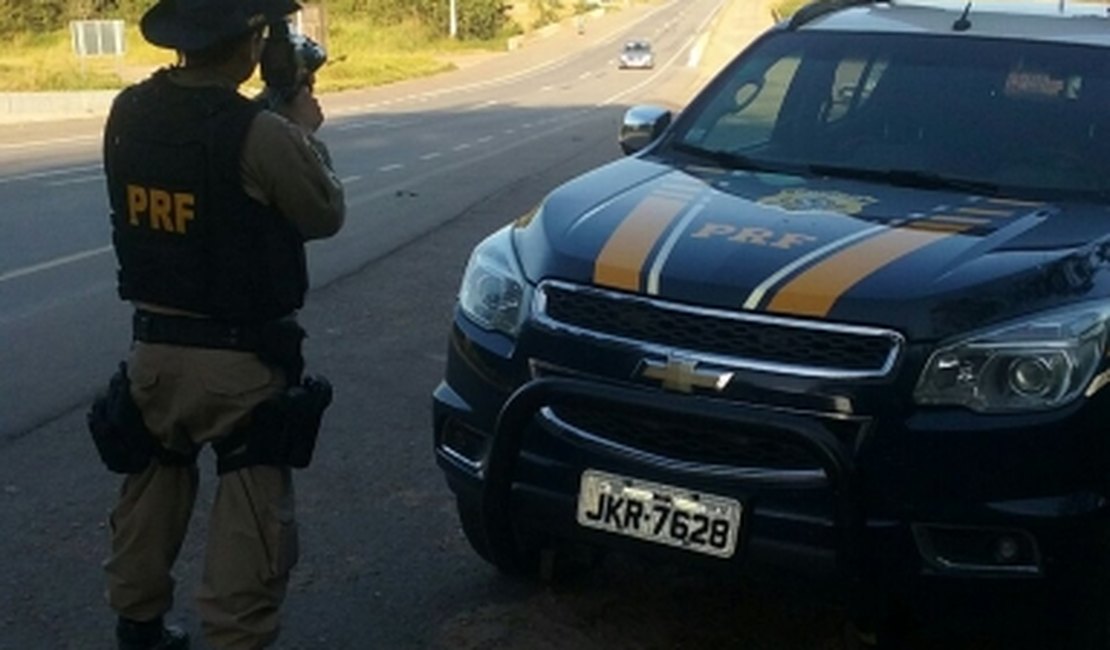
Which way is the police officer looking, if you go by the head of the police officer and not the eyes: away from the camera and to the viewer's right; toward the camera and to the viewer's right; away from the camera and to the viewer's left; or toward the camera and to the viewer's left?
away from the camera and to the viewer's right

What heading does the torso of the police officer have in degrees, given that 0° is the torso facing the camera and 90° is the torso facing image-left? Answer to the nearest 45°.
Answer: approximately 225°

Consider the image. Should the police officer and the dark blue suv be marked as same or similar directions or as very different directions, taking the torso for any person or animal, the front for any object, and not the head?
very different directions

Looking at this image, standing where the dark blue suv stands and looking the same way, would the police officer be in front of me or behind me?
in front

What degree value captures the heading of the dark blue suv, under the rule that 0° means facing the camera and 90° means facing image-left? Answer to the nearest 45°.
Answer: approximately 45°

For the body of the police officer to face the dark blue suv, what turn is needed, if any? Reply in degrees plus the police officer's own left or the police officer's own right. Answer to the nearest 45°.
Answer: approximately 45° to the police officer's own right
